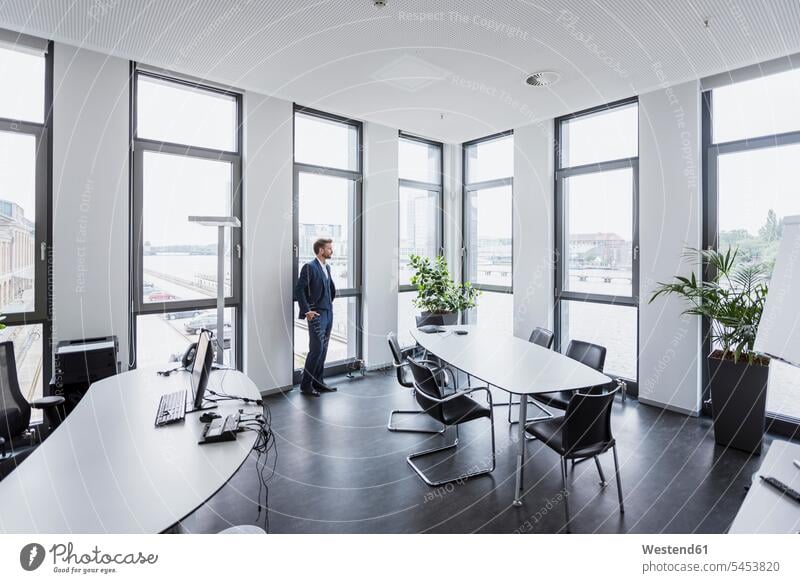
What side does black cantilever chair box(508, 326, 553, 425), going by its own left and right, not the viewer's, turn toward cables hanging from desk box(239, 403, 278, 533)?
front

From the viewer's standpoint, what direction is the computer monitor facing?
to the viewer's left

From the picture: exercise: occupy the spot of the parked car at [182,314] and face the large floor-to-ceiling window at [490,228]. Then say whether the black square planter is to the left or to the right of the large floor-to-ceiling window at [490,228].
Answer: right

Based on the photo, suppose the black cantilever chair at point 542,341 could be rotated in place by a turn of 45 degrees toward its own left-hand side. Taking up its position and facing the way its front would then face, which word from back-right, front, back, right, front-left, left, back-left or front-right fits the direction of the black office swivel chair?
front-right

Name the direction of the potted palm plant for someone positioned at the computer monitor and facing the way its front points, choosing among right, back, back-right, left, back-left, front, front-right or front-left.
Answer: back

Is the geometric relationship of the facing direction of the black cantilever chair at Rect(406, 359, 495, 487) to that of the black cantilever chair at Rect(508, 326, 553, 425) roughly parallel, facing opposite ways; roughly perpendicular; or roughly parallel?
roughly parallel, facing opposite ways

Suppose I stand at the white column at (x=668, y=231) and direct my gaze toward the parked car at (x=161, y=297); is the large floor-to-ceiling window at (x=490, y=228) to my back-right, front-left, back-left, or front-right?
front-right

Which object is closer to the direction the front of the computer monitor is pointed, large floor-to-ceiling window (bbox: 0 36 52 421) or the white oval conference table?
the large floor-to-ceiling window

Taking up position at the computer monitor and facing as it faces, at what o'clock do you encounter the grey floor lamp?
The grey floor lamp is roughly at 3 o'clock from the computer monitor.

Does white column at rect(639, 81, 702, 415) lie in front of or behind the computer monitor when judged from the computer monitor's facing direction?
behind

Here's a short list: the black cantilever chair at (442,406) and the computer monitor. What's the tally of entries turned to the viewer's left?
1

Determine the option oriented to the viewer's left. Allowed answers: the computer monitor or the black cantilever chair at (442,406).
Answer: the computer monitor

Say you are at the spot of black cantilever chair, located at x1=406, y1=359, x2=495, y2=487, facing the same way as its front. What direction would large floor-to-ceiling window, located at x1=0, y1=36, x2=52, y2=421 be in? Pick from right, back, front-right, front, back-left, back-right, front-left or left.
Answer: back-left

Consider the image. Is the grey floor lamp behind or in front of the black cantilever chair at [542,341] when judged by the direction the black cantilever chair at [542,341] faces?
in front

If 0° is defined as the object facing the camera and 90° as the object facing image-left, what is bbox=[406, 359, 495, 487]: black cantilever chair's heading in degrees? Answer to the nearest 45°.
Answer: approximately 225°

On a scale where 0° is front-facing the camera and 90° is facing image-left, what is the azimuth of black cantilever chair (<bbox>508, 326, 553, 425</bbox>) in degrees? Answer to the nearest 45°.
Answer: approximately 45°

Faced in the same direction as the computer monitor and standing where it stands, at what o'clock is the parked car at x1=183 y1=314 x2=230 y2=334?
The parked car is roughly at 3 o'clock from the computer monitor.
